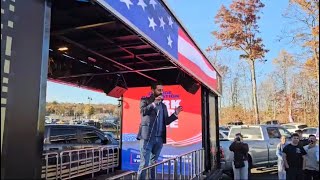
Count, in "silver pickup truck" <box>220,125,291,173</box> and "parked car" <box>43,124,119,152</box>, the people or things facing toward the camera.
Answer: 0

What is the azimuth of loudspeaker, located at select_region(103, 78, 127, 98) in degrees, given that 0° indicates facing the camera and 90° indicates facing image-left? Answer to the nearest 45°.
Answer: approximately 315°

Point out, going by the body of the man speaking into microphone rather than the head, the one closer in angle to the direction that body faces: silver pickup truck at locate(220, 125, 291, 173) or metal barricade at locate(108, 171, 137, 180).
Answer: the metal barricade

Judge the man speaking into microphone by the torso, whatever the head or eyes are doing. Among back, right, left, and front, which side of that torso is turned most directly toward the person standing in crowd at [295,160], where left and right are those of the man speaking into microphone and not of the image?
left

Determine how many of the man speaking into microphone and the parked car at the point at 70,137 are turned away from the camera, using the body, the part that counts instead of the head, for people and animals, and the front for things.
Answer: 0

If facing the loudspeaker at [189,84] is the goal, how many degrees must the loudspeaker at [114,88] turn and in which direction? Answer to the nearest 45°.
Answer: approximately 45° to its left
